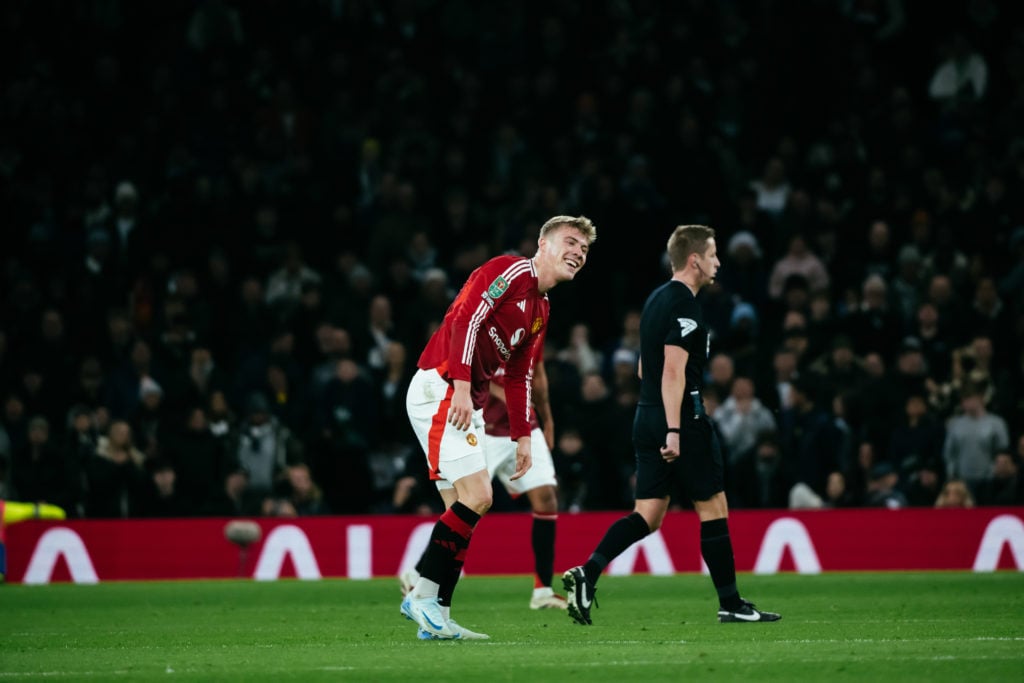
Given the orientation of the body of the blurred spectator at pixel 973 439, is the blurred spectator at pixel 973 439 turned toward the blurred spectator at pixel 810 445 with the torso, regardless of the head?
no

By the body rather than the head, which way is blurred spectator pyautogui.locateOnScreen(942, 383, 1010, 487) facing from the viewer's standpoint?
toward the camera

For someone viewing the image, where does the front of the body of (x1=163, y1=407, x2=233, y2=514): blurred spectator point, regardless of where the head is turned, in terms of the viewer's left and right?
facing the viewer

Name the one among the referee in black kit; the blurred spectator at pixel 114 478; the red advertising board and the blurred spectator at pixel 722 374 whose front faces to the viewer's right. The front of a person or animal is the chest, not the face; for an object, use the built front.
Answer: the referee in black kit

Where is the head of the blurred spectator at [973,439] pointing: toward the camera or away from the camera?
toward the camera

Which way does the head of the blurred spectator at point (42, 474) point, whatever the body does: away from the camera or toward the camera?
toward the camera

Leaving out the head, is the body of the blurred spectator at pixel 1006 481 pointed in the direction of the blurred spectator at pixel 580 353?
no

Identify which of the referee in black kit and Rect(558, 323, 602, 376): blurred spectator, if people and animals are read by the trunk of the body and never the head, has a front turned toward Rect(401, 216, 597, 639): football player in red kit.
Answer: the blurred spectator

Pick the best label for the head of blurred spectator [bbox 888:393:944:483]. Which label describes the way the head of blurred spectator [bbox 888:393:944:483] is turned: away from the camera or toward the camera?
toward the camera

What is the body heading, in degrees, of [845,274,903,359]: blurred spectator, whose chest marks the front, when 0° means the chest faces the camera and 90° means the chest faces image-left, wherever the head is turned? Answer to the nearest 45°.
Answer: approximately 0°

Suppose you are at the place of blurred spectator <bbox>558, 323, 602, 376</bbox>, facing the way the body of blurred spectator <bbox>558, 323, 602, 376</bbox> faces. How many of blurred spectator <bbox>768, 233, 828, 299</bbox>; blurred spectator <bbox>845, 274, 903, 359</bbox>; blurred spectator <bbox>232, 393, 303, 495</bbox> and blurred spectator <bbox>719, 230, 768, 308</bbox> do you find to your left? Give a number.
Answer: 3

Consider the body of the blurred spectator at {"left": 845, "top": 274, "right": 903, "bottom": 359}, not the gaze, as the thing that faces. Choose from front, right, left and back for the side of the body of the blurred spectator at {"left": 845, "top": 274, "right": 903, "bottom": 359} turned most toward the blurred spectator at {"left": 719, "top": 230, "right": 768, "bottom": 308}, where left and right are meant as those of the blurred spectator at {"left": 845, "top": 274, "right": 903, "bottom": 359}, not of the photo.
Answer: right

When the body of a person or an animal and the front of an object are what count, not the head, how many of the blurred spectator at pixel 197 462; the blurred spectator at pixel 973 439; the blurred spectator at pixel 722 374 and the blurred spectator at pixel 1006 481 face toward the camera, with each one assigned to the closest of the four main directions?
4

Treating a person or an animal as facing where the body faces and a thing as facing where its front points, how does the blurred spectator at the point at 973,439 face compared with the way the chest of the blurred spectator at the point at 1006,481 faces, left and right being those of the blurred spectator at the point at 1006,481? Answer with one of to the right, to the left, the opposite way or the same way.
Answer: the same way

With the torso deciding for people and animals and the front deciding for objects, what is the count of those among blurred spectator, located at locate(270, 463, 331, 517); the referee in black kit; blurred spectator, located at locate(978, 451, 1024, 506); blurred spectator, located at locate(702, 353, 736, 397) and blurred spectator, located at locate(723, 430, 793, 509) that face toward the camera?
4

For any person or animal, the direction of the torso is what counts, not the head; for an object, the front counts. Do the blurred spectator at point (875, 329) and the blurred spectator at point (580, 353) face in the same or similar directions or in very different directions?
same or similar directions

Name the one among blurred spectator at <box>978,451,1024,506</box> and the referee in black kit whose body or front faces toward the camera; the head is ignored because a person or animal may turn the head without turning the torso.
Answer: the blurred spectator

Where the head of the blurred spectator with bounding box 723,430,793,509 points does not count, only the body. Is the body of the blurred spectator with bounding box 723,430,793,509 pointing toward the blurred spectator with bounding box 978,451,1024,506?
no

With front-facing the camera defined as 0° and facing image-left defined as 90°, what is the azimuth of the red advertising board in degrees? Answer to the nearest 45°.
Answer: approximately 0°

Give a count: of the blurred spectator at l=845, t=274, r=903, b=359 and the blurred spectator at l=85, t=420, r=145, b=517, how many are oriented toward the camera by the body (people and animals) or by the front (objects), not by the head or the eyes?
2
